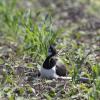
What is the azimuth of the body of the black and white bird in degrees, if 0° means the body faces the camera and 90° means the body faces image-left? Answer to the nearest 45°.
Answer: approximately 45°
